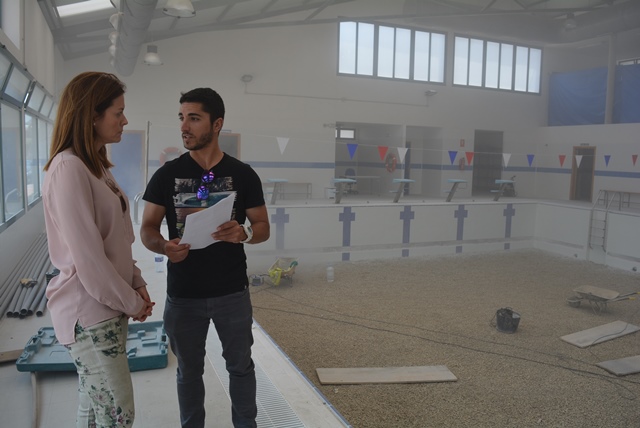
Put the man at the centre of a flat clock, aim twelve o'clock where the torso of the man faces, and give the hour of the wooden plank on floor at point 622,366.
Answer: The wooden plank on floor is roughly at 8 o'clock from the man.

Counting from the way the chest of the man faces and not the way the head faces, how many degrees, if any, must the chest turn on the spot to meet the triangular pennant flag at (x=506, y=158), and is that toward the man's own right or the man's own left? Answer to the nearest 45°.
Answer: approximately 135° to the man's own left

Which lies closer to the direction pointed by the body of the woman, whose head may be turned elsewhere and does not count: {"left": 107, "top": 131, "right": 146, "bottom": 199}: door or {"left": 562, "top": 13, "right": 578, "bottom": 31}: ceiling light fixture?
the ceiling light fixture

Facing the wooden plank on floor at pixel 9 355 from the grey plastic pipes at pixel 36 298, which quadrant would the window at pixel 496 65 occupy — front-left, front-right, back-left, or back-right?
back-left

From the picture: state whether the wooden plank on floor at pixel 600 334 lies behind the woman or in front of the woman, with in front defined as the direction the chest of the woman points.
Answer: in front

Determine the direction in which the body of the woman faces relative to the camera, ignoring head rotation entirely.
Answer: to the viewer's right

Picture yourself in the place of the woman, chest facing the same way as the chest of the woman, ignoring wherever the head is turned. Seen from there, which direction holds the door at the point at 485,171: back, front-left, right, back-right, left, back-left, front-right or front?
front-left

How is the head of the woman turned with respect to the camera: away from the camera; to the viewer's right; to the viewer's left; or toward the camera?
to the viewer's right

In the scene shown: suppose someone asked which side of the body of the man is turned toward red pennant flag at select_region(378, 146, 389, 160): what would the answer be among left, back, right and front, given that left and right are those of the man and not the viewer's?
back

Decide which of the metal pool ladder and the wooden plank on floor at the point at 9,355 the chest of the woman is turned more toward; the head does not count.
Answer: the metal pool ladder

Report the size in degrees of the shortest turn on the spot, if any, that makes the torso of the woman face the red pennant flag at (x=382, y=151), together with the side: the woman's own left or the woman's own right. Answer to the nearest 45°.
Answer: approximately 45° to the woman's own left

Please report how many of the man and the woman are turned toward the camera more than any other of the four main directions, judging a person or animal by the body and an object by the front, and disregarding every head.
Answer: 1
